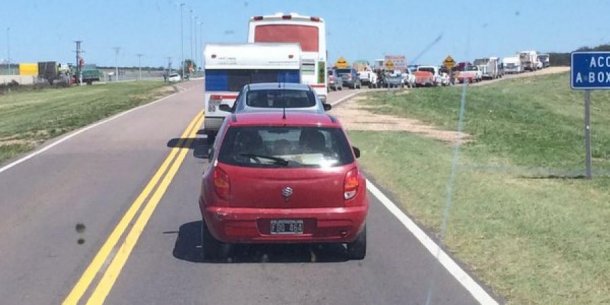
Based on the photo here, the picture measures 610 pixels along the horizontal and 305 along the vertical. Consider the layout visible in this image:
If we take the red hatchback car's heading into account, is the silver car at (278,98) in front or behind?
in front

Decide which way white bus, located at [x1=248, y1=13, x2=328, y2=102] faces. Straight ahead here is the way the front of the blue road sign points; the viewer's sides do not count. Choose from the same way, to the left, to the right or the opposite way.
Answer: the opposite way

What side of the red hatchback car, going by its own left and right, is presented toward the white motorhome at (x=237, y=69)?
front

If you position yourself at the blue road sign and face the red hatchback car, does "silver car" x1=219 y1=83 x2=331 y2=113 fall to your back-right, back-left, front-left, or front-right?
front-right

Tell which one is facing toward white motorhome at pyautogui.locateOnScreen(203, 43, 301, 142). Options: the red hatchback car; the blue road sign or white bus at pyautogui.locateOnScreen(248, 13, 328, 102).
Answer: the red hatchback car

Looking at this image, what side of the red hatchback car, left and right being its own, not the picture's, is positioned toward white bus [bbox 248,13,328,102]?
front

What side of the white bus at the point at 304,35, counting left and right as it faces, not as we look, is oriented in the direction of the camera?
back

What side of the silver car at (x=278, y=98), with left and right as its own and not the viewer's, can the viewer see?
back

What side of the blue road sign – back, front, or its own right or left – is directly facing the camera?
front

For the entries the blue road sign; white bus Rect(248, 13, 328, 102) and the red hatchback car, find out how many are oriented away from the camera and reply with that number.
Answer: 2

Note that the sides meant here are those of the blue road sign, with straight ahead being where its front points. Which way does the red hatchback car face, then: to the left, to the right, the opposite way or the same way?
the opposite way

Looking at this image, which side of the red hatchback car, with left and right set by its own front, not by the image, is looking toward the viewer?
back

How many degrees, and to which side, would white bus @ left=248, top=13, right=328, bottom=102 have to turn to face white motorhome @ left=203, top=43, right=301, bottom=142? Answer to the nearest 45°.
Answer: approximately 180°

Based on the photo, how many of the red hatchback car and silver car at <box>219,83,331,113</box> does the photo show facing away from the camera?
2

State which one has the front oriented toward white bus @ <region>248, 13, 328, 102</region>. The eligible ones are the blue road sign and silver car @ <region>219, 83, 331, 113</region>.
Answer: the silver car

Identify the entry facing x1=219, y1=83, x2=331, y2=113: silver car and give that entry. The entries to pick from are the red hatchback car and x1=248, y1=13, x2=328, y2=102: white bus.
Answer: the red hatchback car

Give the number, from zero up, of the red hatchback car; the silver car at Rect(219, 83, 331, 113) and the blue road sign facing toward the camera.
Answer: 1

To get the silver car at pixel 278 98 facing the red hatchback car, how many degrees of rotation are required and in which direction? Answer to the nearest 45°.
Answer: approximately 180°
